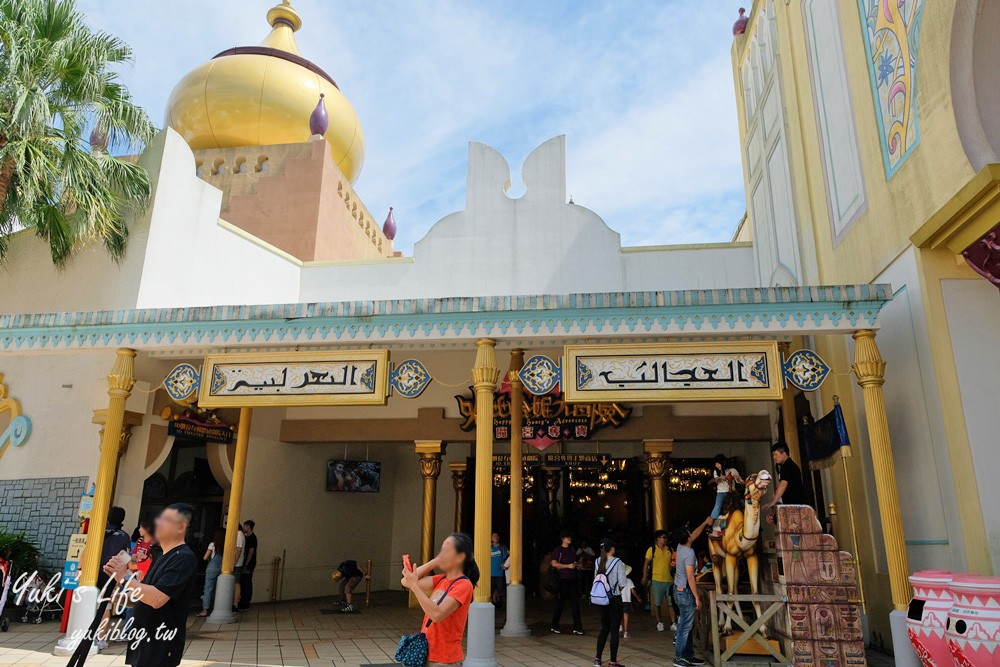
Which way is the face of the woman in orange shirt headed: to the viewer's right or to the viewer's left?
to the viewer's left

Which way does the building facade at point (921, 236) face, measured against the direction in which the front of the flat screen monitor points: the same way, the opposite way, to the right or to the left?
to the right

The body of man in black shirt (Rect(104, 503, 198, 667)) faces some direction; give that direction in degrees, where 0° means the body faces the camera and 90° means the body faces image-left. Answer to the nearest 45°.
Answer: approximately 90°

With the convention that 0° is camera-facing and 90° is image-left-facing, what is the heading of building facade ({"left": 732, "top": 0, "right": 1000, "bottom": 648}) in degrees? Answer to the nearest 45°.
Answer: approximately 45°

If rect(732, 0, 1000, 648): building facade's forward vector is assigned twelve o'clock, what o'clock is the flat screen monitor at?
The flat screen monitor is roughly at 2 o'clock from the building facade.

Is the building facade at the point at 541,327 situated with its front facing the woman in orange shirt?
yes
